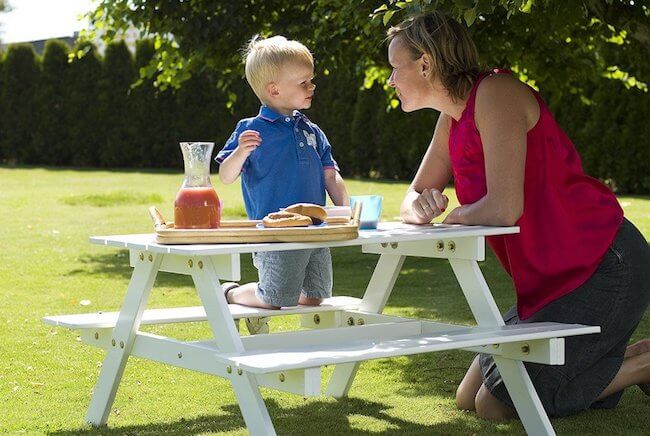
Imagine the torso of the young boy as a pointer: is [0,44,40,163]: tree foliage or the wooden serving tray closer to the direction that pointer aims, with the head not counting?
the wooden serving tray

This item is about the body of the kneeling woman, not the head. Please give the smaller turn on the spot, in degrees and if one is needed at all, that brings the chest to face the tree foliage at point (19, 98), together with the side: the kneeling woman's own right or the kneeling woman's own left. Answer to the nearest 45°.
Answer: approximately 45° to the kneeling woman's own right

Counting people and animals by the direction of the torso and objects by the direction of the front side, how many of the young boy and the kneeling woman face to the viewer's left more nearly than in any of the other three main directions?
1

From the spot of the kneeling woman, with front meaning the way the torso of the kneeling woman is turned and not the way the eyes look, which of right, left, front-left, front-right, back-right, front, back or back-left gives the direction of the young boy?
front

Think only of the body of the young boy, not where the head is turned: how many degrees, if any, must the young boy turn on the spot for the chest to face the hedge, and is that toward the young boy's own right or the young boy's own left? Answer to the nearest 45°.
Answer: approximately 135° to the young boy's own left

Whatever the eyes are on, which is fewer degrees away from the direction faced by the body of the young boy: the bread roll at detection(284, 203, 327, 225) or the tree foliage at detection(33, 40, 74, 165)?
the bread roll

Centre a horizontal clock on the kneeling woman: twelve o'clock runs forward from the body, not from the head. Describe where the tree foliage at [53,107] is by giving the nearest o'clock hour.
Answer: The tree foliage is roughly at 2 o'clock from the kneeling woman.

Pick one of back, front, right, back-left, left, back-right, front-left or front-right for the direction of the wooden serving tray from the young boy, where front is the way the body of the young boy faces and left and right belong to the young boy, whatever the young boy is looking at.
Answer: front-right

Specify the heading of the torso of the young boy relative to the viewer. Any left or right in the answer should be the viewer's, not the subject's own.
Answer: facing the viewer and to the right of the viewer

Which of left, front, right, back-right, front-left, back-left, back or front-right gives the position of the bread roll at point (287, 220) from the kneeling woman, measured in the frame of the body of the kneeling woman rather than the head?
front-left

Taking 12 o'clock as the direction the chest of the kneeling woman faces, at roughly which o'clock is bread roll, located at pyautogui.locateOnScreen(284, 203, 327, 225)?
The bread roll is roughly at 11 o'clock from the kneeling woman.

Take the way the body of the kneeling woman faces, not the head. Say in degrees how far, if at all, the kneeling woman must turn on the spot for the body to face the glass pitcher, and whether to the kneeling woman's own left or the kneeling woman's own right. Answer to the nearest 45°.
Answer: approximately 45° to the kneeling woman's own left

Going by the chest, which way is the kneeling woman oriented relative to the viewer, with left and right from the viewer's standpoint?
facing to the left of the viewer

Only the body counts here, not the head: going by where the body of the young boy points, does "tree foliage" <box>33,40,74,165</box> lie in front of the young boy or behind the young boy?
behind
